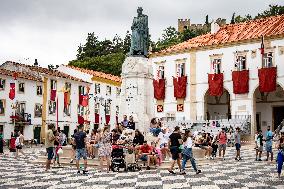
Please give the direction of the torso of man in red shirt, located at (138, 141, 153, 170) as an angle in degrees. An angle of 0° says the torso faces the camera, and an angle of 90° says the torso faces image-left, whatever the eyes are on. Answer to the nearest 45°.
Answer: approximately 0°

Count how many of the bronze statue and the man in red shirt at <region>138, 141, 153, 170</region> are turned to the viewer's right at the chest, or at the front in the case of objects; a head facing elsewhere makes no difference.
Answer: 0

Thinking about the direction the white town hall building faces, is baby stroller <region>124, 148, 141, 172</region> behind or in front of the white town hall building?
in front

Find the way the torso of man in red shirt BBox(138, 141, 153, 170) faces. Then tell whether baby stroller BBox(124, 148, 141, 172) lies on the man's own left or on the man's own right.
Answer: on the man's own right

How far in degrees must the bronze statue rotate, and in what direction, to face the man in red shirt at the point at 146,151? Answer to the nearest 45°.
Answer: approximately 45° to its left

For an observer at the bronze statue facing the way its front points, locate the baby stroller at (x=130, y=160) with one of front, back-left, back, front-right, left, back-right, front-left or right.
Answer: front-left

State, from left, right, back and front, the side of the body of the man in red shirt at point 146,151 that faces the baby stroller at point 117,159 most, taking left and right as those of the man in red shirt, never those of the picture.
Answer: right

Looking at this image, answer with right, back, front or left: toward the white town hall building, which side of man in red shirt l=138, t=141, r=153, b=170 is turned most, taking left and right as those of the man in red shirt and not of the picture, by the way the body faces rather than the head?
back

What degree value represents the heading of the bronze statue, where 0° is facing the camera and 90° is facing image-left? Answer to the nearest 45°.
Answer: approximately 45°

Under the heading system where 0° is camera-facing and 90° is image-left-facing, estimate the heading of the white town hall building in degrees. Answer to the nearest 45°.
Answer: approximately 45°

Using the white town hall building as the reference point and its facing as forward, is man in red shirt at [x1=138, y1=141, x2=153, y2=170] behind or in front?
in front

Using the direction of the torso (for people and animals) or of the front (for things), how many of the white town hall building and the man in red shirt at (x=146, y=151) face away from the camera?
0

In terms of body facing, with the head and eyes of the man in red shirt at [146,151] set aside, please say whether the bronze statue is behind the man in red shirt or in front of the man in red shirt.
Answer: behind
